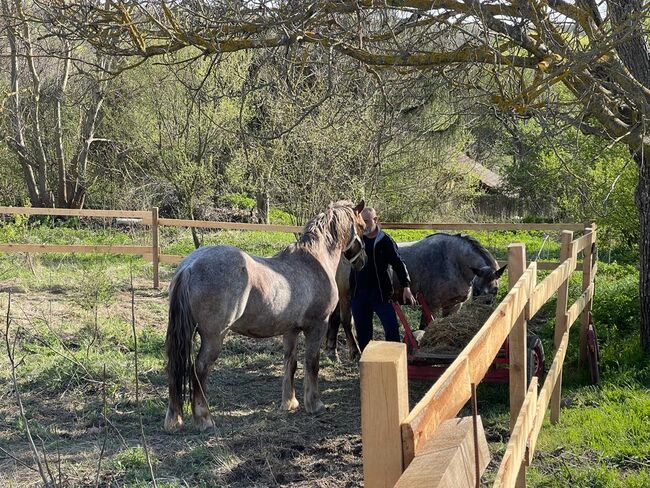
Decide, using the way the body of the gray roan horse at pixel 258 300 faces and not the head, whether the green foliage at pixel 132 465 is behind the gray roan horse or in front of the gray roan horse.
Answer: behind

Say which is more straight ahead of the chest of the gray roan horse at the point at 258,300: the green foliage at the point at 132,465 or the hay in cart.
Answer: the hay in cart

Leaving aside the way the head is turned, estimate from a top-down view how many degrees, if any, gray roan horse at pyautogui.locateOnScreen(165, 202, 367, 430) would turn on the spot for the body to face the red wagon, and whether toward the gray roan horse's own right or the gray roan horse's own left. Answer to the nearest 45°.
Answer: approximately 45° to the gray roan horse's own right

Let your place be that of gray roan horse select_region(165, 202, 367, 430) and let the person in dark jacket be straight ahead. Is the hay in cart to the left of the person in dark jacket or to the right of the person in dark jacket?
right

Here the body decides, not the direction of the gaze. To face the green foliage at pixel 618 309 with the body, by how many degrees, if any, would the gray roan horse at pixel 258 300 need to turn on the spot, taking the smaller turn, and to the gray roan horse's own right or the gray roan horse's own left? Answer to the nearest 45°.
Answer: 0° — it already faces it

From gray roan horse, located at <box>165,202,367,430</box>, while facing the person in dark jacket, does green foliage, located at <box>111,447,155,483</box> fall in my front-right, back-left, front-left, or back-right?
back-right

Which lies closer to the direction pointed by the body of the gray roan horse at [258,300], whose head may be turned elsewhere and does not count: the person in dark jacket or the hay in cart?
the person in dark jacket

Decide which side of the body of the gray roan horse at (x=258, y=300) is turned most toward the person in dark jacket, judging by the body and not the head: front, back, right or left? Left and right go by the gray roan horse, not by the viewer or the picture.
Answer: front

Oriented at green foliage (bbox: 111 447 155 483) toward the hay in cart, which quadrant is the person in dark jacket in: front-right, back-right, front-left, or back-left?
front-left

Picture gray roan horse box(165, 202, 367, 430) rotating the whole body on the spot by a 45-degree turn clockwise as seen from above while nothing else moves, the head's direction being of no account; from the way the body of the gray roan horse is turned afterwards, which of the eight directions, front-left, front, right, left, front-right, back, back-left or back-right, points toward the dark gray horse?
front-left

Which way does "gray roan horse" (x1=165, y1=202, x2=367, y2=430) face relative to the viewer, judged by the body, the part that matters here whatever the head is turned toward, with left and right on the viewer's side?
facing away from the viewer and to the right of the viewer
